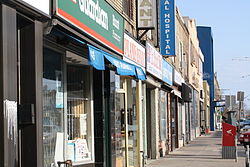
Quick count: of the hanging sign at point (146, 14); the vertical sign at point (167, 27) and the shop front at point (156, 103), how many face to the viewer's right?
1

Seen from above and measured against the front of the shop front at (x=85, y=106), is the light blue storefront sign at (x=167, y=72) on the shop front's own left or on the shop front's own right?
on the shop front's own left

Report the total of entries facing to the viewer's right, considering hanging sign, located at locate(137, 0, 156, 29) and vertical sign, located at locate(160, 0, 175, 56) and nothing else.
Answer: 0

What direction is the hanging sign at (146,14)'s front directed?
toward the camera

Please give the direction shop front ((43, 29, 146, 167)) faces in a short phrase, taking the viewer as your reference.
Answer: facing the viewer and to the right of the viewer

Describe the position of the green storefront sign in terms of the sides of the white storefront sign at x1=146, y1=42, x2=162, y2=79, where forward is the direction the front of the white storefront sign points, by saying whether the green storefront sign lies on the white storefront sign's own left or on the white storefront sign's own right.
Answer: on the white storefront sign's own right

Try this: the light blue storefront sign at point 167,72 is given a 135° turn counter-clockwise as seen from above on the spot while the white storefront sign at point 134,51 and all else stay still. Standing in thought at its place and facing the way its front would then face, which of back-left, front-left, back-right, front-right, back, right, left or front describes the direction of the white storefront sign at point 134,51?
back

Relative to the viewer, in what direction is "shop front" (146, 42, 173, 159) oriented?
to the viewer's right

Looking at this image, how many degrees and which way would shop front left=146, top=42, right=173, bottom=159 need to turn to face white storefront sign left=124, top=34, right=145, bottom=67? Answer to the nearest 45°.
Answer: approximately 90° to its right

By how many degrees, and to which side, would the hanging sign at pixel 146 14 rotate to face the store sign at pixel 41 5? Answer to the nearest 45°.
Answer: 0° — it already faces it

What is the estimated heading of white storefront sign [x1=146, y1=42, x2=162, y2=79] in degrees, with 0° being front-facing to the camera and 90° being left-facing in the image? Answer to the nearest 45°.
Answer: approximately 315°

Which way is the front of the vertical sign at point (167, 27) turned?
toward the camera

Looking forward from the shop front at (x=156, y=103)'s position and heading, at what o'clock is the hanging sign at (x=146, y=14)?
The hanging sign is roughly at 3 o'clock from the shop front.
